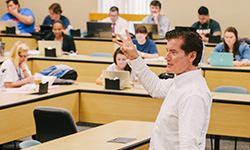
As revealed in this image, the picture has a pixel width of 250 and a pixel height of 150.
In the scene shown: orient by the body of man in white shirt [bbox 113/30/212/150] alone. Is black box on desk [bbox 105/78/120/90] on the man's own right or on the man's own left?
on the man's own right

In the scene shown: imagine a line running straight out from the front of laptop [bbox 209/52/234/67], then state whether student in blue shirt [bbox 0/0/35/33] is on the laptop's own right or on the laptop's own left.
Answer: on the laptop's own left

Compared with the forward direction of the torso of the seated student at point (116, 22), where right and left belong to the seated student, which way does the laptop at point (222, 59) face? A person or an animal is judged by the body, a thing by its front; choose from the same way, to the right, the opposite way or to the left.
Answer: the opposite way

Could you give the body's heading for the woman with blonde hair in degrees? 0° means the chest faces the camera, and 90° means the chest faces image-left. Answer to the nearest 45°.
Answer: approximately 315°

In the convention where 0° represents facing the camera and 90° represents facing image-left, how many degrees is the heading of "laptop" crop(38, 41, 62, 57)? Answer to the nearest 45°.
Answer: approximately 180°

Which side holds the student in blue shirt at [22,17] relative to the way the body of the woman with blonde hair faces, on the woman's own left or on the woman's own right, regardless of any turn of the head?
on the woman's own left

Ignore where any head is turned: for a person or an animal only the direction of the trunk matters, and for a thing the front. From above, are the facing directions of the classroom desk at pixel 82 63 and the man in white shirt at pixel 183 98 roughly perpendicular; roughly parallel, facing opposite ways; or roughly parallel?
roughly perpendicular

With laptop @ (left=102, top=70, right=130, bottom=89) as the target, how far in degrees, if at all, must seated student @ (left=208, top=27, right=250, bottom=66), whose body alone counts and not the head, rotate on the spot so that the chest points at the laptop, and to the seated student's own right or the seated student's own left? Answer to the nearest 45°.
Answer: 0° — they already face it
